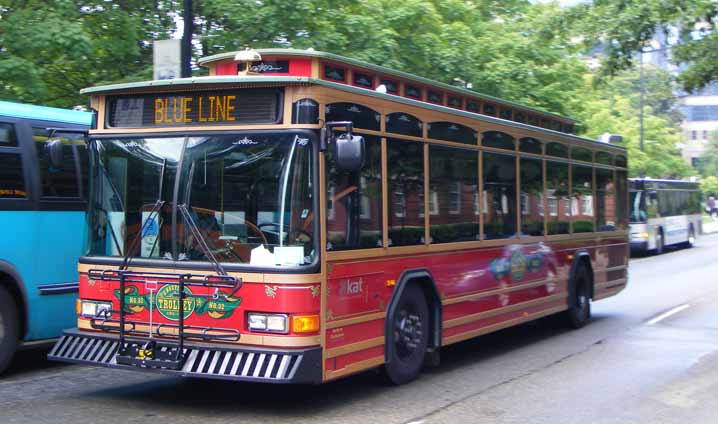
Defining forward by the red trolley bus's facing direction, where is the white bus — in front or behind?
behind

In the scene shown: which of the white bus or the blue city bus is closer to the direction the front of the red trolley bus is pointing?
the blue city bus

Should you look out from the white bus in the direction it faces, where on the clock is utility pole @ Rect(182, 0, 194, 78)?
The utility pole is roughly at 11 o'clock from the white bus.

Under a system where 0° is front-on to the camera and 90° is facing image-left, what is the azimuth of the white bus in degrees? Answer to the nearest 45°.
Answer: approximately 45°

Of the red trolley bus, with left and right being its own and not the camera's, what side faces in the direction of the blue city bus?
front

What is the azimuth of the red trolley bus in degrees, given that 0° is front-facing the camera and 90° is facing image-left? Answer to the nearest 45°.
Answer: approximately 45°

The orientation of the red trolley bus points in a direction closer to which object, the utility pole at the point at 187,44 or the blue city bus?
the blue city bus

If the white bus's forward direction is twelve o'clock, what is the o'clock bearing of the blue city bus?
The blue city bus is roughly at 11 o'clock from the white bus.
